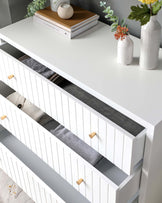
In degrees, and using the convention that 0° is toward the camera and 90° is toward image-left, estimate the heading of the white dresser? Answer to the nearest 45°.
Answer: approximately 45°
